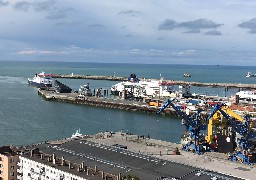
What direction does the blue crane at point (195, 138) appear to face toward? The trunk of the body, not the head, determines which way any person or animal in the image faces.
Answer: to the viewer's left

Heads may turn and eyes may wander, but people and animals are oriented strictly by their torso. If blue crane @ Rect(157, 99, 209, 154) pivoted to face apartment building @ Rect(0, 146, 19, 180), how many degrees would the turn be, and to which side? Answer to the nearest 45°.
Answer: approximately 45° to its left

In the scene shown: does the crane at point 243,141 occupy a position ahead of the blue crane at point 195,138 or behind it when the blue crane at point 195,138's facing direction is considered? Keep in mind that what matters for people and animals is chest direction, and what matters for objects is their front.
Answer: behind

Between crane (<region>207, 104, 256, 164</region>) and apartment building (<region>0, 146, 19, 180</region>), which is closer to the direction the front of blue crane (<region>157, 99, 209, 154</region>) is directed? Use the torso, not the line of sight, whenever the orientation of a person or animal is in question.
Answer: the apartment building

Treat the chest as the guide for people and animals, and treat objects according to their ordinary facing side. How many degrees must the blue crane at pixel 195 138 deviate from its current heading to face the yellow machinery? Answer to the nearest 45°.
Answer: approximately 135° to its right
